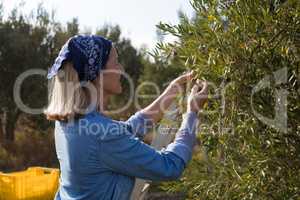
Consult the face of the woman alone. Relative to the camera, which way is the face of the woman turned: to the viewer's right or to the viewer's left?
to the viewer's right

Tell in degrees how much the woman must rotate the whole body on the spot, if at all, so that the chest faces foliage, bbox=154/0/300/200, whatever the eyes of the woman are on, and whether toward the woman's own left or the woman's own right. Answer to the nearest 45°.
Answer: approximately 45° to the woman's own right

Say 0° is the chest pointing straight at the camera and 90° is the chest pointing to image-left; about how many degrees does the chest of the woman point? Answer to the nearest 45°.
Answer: approximately 225°

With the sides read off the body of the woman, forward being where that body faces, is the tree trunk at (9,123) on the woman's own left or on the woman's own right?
on the woman's own left

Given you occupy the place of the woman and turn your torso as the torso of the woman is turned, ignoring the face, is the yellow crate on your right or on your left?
on your left
